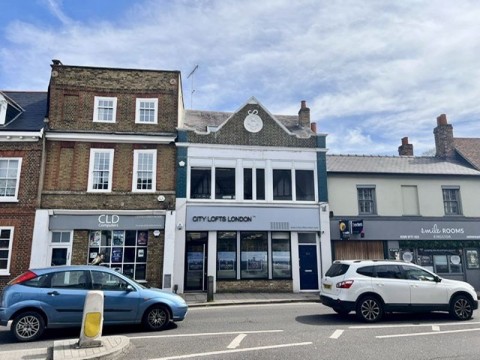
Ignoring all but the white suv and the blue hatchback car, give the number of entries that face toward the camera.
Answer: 0

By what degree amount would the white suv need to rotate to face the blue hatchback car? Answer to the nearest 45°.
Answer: approximately 180°

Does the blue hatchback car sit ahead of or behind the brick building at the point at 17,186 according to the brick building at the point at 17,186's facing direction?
ahead

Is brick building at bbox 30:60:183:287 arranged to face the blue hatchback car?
yes

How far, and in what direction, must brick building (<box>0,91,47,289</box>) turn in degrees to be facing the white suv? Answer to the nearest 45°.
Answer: approximately 45° to its left

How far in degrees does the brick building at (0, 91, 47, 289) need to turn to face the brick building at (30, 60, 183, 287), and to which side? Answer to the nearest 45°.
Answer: approximately 90° to its left

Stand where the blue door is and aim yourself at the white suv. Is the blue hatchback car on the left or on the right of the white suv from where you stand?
right

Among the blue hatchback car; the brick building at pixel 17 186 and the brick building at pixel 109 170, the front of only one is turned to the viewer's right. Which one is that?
the blue hatchback car

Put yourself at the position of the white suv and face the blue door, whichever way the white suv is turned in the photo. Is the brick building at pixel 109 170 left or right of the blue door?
left

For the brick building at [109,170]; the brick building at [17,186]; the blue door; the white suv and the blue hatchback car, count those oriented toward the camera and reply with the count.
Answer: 3

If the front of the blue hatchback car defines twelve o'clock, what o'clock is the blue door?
The blue door is roughly at 11 o'clock from the blue hatchback car.

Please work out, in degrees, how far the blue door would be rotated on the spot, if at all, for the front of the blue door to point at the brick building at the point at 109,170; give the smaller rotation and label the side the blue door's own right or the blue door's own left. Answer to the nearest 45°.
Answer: approximately 90° to the blue door's own right

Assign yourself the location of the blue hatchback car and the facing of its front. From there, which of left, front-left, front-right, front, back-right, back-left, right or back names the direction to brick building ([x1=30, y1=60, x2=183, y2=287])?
left

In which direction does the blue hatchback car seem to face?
to the viewer's right

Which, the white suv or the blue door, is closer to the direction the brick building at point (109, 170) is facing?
the white suv
